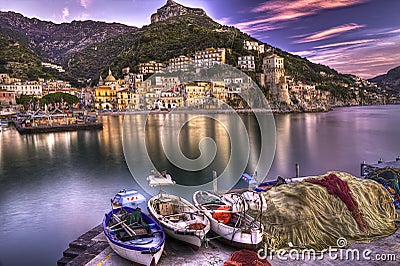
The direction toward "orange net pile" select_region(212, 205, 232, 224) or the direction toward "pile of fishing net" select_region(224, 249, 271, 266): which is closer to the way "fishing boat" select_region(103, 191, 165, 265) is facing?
the pile of fishing net

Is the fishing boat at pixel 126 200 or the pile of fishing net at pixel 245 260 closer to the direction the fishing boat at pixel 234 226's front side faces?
the pile of fishing net

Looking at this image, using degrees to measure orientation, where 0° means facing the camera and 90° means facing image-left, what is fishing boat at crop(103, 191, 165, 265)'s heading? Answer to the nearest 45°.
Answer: approximately 315°

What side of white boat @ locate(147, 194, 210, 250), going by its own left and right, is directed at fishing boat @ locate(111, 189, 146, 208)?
back

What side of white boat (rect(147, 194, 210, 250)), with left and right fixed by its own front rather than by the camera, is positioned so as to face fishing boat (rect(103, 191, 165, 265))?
right

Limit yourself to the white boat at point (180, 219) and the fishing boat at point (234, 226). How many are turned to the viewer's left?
0

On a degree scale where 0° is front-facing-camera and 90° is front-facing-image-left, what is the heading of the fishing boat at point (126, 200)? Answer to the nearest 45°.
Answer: approximately 270°
